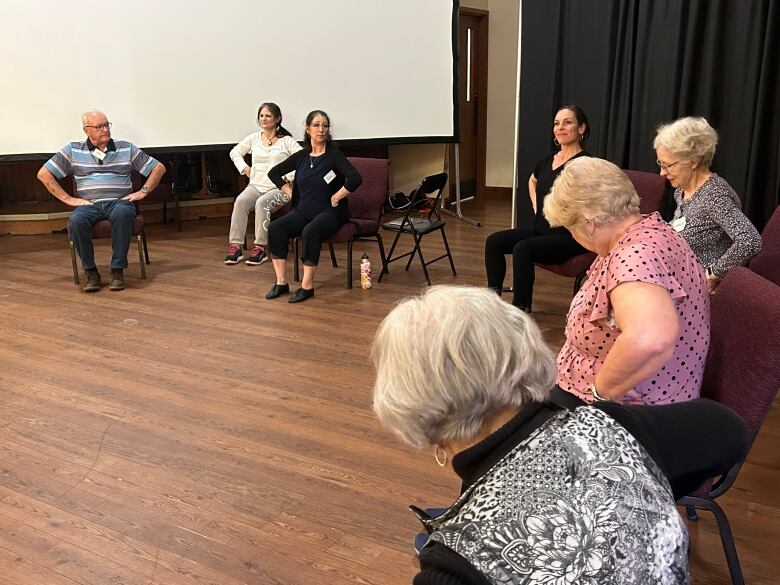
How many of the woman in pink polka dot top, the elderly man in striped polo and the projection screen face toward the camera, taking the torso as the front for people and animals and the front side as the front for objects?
2

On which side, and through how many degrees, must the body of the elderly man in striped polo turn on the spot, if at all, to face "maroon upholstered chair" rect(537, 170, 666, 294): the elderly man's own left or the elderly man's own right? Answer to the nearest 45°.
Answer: approximately 45° to the elderly man's own left

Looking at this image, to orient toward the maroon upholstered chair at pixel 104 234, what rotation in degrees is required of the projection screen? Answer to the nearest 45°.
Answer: approximately 45° to its right

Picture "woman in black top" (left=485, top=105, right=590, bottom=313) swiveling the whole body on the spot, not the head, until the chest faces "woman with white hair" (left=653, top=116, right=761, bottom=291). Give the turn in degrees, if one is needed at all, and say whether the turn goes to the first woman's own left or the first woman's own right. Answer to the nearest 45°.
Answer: approximately 90° to the first woman's own left

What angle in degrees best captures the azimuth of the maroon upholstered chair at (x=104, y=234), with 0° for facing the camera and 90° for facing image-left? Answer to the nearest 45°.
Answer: approximately 0°

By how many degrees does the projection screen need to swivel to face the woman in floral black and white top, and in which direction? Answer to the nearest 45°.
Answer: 0° — it already faces them

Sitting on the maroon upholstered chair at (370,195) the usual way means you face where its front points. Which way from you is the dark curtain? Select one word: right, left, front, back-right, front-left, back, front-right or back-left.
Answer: back-left
